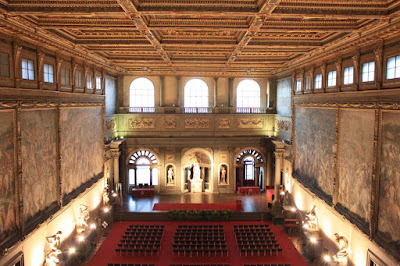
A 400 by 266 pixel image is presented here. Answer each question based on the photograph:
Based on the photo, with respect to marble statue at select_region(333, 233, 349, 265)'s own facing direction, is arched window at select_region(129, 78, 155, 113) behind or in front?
in front

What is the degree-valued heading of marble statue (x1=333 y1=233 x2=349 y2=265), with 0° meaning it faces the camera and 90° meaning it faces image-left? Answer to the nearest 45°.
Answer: approximately 90°

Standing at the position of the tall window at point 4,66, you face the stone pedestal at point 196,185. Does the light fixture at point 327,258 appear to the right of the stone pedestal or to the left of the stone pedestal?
right

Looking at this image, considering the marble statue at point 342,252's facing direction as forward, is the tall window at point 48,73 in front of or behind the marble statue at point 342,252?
in front

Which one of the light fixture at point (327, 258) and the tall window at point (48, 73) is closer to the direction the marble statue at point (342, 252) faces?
the tall window

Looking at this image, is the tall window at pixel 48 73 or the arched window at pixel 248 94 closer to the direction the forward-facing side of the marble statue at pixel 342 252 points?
the tall window

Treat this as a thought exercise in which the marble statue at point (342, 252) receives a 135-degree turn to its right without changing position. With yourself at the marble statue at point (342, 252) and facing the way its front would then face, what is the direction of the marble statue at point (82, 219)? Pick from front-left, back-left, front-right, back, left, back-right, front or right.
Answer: back-left

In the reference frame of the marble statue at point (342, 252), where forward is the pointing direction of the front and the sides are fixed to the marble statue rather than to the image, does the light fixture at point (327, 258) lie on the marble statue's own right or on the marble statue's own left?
on the marble statue's own right

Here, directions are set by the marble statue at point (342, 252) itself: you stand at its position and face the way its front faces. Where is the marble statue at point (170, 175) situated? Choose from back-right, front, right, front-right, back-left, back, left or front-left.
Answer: front-right

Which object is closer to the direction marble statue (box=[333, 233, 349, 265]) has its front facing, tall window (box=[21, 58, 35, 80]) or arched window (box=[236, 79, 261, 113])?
the tall window

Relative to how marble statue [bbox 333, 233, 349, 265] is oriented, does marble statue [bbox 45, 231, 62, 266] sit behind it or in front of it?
in front

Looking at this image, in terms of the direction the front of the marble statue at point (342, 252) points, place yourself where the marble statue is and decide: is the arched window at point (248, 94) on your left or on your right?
on your right
